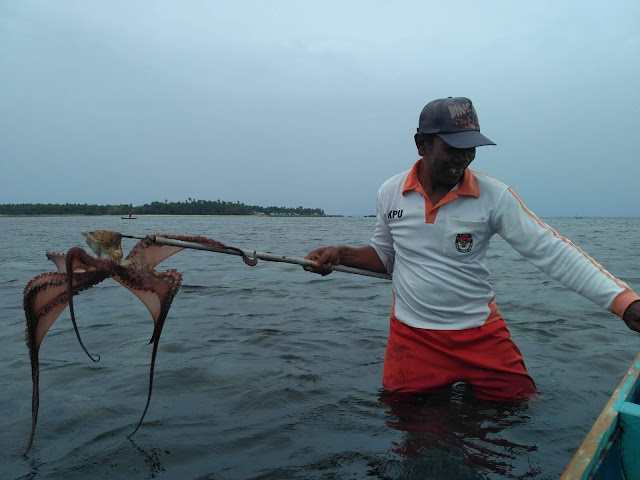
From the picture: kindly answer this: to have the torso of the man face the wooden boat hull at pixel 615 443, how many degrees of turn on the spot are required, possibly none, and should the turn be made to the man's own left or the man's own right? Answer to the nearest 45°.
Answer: approximately 45° to the man's own left

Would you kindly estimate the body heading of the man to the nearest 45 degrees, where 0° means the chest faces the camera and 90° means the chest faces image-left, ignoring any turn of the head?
approximately 0°

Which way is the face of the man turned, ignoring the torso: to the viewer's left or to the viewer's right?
to the viewer's right
